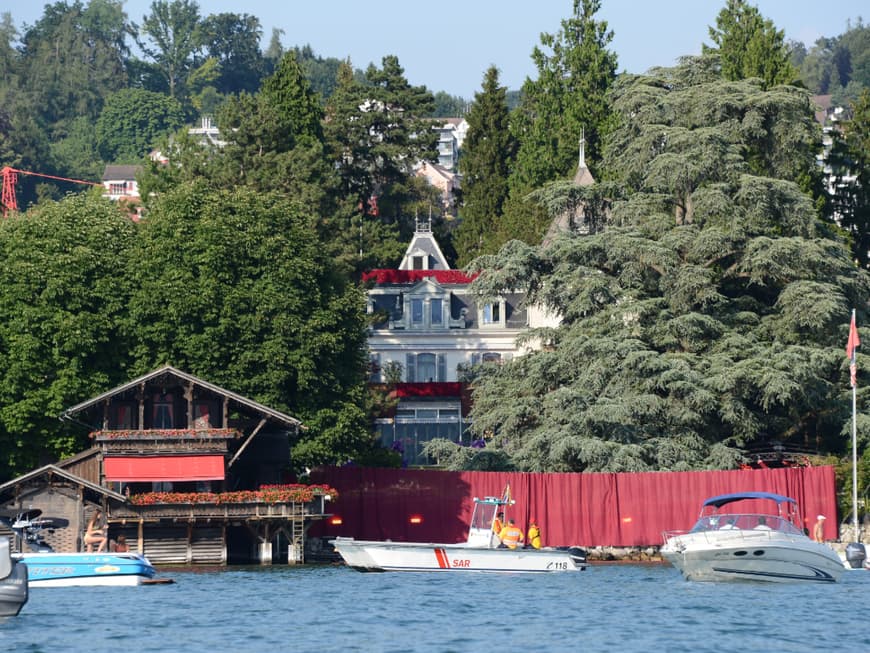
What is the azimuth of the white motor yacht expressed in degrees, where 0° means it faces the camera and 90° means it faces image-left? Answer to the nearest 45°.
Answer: approximately 45°

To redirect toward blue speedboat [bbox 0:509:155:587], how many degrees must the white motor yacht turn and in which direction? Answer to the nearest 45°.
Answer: approximately 45° to its right
